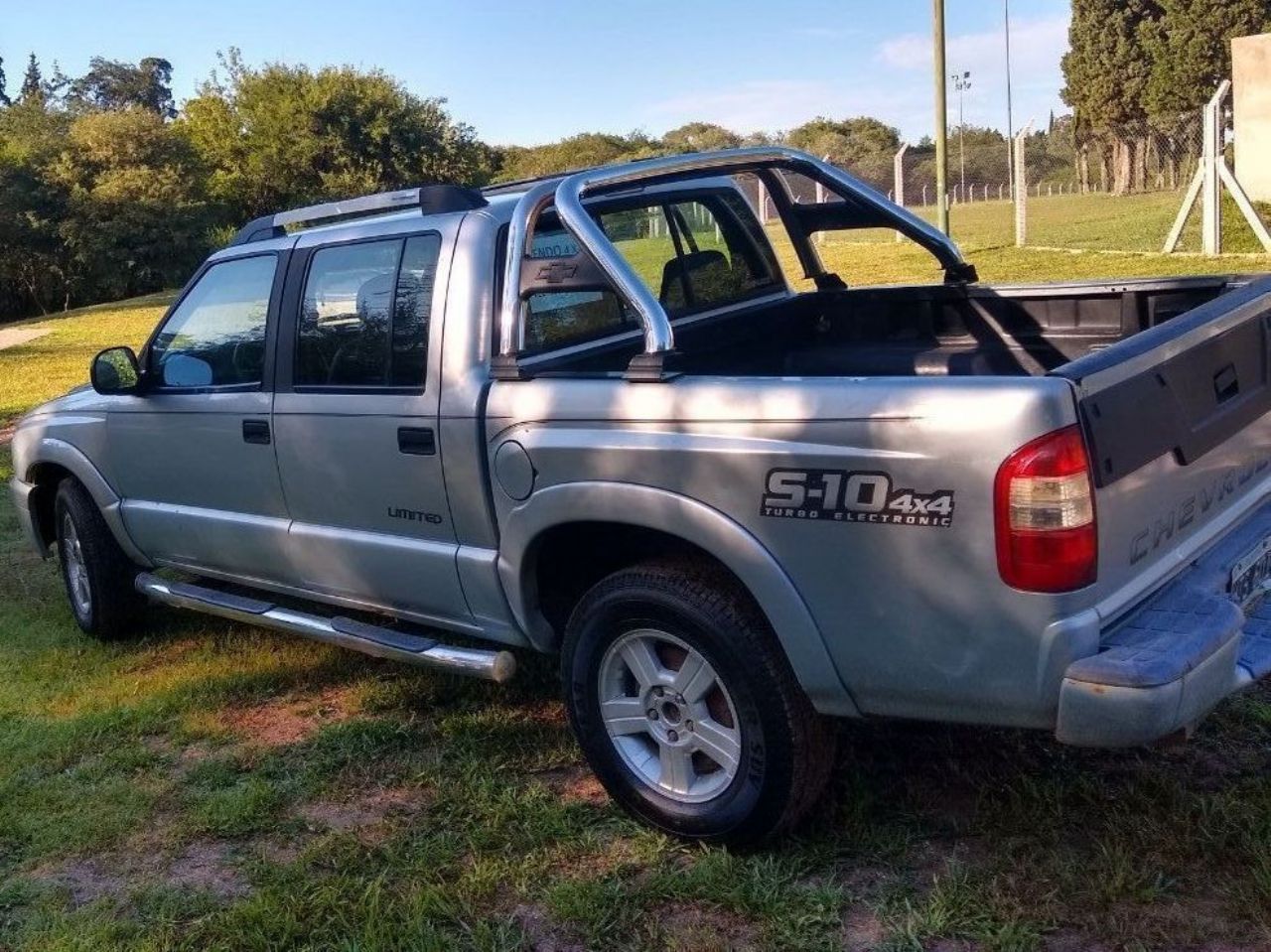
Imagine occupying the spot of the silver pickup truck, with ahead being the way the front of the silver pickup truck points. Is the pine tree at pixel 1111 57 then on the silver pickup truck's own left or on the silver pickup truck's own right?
on the silver pickup truck's own right

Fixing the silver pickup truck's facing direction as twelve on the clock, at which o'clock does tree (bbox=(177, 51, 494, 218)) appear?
The tree is roughly at 1 o'clock from the silver pickup truck.

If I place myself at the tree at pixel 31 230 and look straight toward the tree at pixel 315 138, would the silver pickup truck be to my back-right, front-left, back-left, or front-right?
back-right

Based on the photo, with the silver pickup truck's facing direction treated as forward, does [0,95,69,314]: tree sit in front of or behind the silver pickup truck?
in front

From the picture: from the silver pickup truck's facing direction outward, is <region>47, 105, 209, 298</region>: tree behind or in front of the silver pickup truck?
in front

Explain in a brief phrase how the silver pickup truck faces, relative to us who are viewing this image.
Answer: facing away from the viewer and to the left of the viewer

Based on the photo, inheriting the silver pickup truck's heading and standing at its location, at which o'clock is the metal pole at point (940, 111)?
The metal pole is roughly at 2 o'clock from the silver pickup truck.

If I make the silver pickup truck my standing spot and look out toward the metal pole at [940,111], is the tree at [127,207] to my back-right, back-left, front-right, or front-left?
front-left
